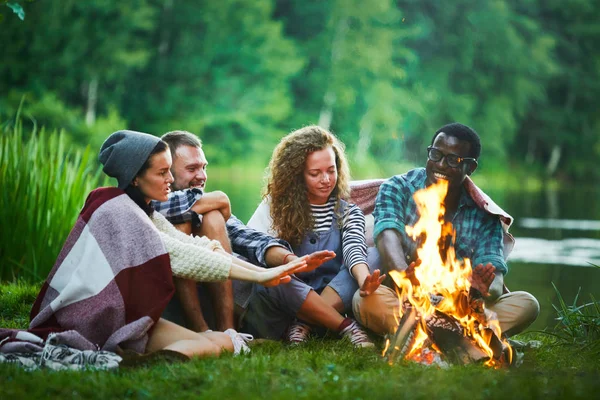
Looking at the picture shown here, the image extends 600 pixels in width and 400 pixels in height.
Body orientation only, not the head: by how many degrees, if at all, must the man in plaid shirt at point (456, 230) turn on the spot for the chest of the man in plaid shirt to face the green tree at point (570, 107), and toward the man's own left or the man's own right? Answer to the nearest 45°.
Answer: approximately 180°

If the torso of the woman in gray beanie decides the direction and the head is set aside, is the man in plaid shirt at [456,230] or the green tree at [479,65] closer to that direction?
the man in plaid shirt

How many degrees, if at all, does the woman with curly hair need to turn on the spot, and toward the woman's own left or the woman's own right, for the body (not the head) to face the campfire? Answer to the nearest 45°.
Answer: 0° — they already face it

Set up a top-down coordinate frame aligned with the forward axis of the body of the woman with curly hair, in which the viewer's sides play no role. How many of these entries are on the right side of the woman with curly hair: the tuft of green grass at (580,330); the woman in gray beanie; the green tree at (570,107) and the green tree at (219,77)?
1

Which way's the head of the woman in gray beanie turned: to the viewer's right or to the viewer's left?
to the viewer's right

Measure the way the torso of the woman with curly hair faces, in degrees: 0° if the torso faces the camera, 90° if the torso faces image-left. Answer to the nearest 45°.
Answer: approximately 315°

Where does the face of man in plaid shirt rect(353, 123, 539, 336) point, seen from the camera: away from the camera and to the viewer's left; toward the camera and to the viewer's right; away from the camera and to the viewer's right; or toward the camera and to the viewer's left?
toward the camera and to the viewer's left

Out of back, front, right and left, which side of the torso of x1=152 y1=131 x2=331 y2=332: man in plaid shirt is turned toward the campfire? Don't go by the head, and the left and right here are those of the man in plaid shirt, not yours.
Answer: front

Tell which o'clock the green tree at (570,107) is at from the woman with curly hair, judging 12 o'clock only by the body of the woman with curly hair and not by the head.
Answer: The green tree is roughly at 8 o'clock from the woman with curly hair.

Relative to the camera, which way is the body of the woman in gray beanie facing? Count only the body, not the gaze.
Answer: to the viewer's right

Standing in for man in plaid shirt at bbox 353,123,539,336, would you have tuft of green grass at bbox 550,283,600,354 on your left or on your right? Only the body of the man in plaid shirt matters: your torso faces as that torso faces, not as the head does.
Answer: on your left

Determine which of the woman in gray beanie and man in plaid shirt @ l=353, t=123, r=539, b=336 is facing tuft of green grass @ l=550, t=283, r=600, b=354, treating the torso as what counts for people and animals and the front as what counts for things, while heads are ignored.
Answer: the woman in gray beanie

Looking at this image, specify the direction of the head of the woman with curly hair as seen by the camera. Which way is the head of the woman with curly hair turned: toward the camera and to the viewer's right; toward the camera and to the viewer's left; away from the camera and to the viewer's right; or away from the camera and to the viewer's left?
toward the camera and to the viewer's right

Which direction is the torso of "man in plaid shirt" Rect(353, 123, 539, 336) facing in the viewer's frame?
toward the camera

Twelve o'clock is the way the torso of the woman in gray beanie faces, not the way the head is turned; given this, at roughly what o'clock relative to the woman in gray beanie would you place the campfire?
The campfire is roughly at 12 o'clock from the woman in gray beanie.

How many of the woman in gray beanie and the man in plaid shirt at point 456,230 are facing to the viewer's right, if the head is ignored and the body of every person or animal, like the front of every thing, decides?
1
